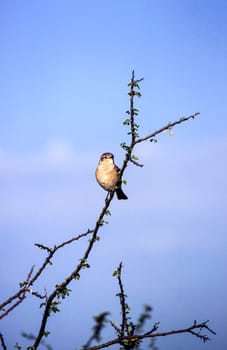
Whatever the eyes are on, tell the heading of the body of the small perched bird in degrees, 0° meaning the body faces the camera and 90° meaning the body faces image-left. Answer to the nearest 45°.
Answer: approximately 45°
